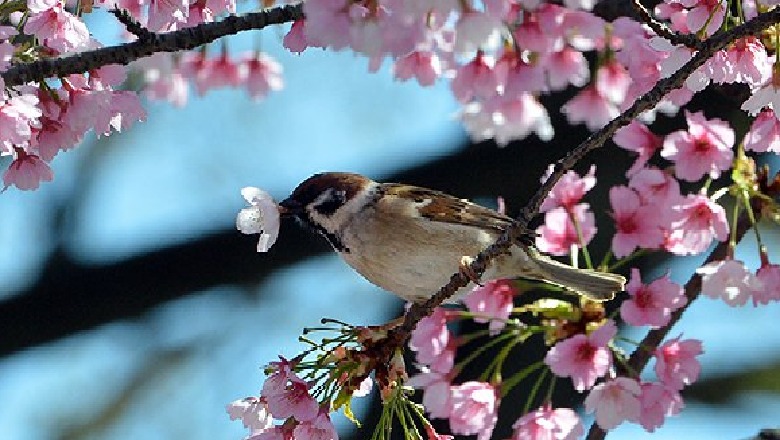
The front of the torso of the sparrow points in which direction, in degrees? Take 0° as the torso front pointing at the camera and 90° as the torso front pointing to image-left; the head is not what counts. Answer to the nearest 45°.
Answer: approximately 90°
